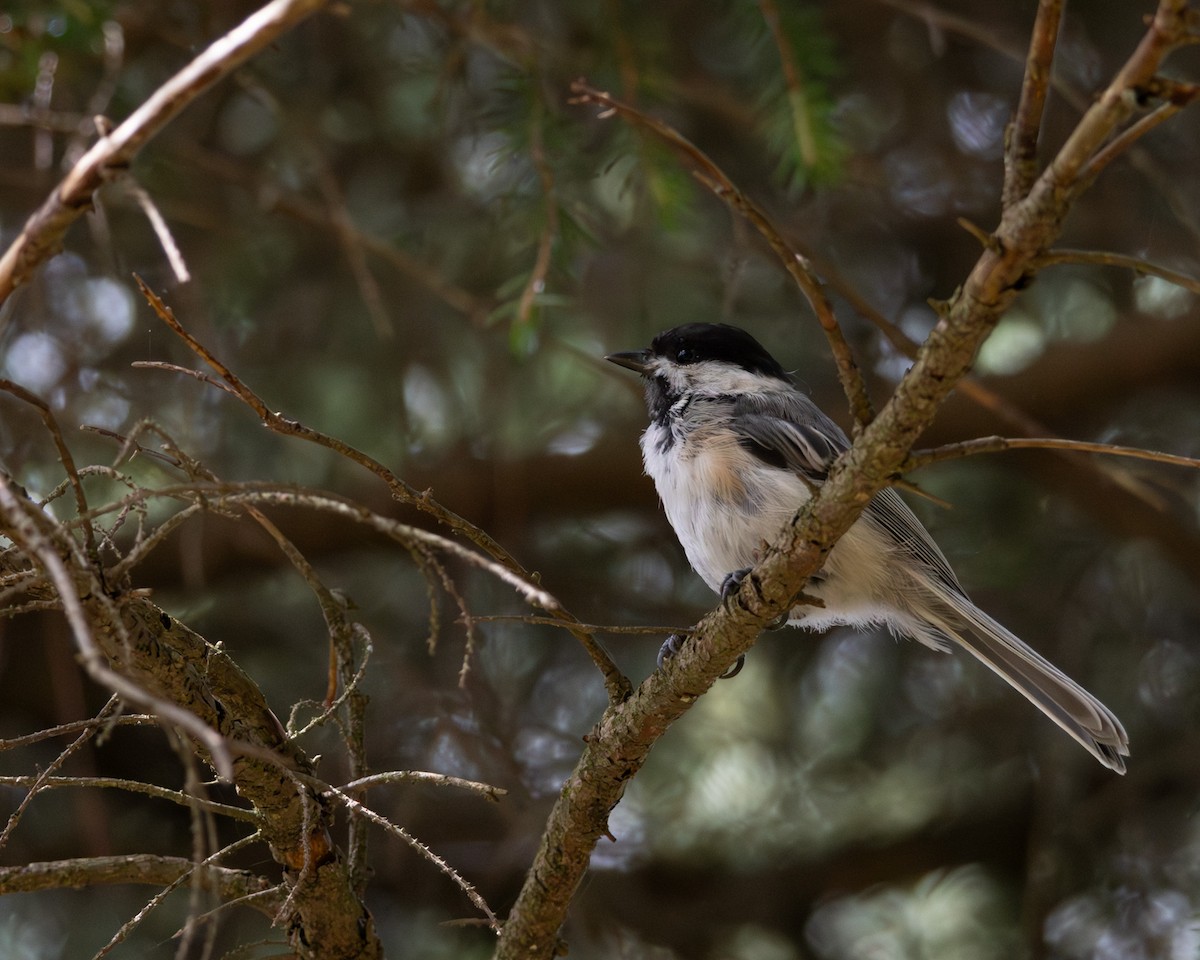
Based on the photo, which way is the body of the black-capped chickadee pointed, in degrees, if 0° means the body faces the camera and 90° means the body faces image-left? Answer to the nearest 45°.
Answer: approximately 90°
